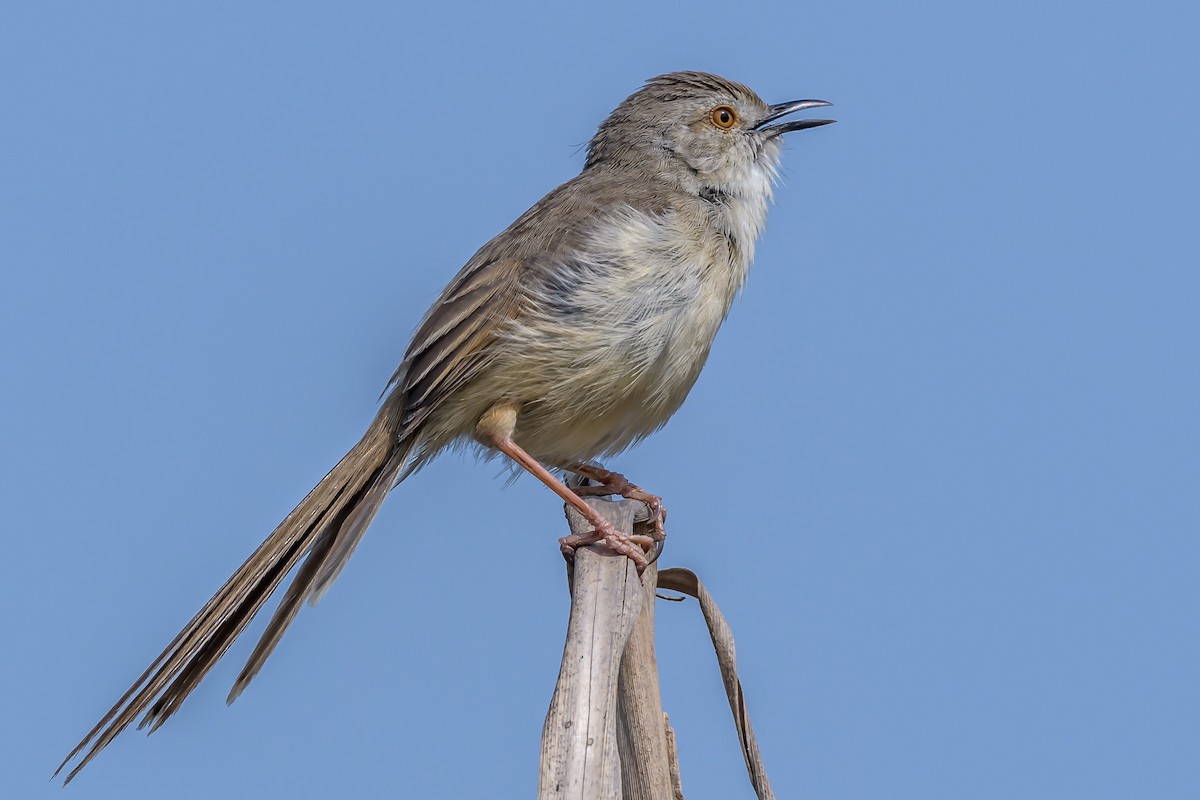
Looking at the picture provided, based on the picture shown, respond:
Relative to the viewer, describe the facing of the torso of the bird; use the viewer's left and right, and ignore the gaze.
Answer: facing to the right of the viewer
